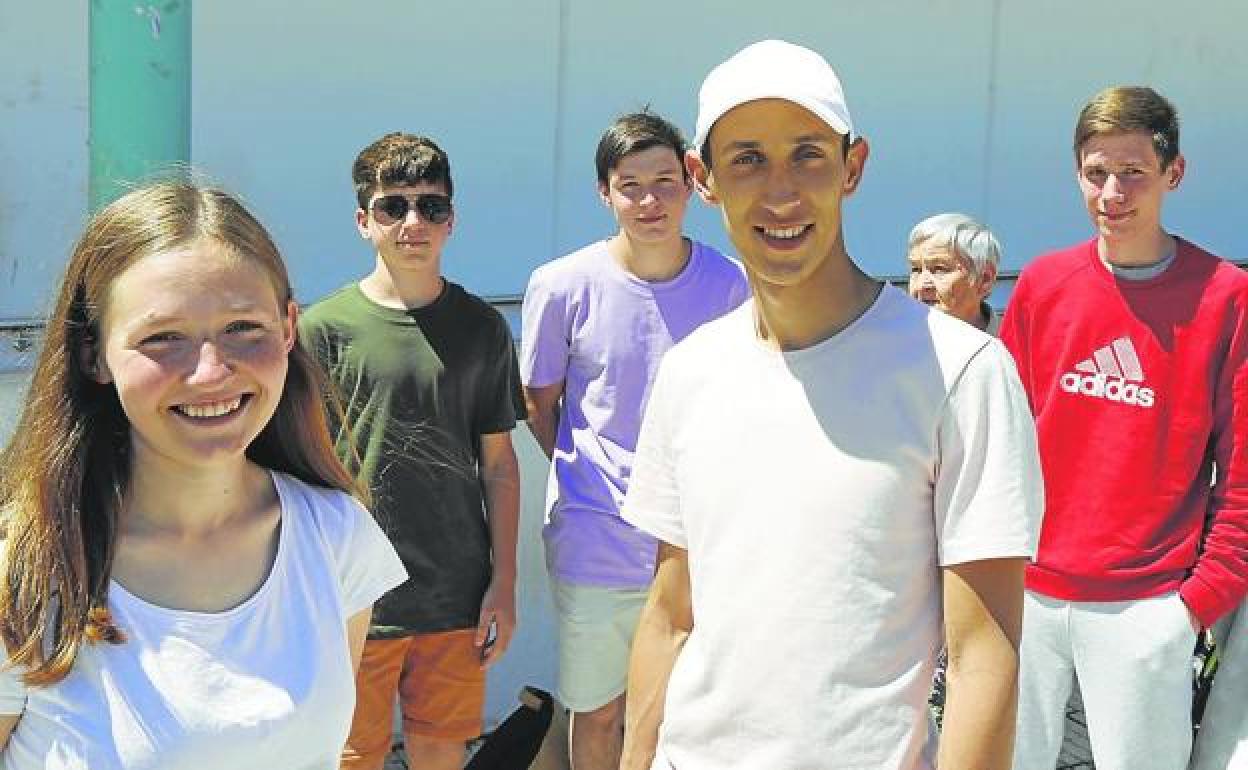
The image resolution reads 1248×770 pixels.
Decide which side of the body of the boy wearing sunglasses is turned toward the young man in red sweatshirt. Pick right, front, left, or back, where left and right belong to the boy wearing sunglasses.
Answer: left

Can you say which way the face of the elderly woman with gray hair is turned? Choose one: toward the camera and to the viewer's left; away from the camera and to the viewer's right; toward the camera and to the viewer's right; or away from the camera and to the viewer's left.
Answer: toward the camera and to the viewer's left

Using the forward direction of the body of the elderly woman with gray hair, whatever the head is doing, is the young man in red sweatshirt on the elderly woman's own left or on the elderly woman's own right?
on the elderly woman's own left

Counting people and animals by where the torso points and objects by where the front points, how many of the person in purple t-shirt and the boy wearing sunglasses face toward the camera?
2

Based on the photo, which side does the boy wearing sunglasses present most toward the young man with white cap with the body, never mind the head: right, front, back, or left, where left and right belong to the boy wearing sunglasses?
front

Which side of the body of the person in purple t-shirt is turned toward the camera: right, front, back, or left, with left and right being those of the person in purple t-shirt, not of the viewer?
front

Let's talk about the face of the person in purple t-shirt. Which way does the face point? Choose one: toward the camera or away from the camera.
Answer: toward the camera

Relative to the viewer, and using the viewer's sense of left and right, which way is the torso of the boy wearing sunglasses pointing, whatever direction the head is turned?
facing the viewer

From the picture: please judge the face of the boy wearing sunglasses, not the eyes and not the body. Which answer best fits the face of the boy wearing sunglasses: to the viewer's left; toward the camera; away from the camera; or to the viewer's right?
toward the camera

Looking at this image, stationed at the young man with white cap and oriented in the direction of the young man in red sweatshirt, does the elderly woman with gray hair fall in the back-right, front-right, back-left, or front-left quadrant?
front-left

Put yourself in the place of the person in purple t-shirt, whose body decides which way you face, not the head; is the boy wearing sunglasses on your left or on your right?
on your right

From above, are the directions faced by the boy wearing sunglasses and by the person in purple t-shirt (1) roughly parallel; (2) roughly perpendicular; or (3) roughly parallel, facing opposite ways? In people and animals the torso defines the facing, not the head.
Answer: roughly parallel

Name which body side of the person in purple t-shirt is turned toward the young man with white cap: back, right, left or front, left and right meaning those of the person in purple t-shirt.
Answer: front
